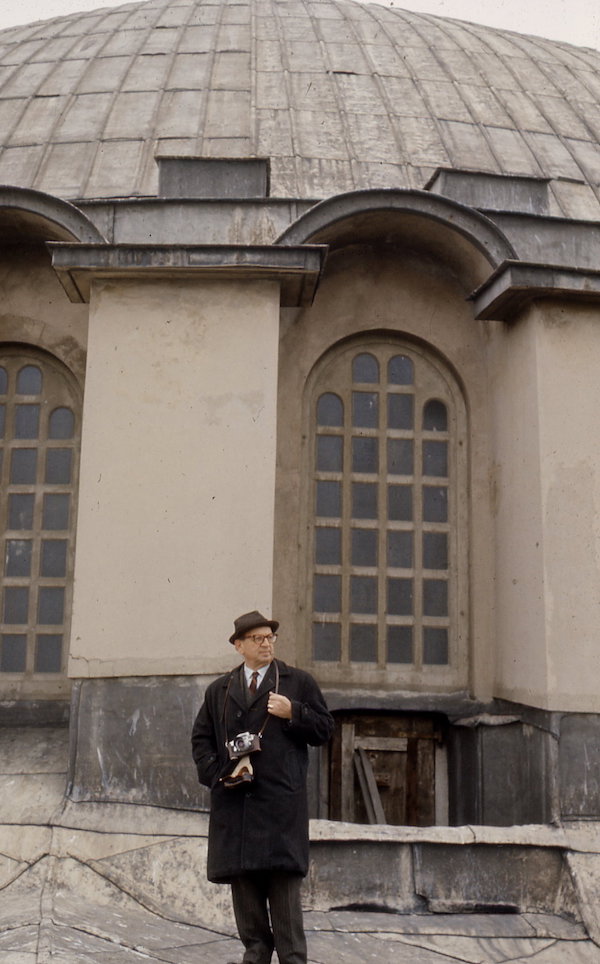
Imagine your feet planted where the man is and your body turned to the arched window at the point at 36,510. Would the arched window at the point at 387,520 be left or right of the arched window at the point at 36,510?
right

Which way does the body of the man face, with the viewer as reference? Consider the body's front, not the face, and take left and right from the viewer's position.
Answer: facing the viewer

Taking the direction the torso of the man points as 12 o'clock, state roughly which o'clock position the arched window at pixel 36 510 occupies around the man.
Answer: The arched window is roughly at 5 o'clock from the man.

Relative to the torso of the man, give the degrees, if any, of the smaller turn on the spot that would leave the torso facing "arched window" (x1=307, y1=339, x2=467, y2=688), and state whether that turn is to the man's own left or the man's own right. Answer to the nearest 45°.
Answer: approximately 180°
